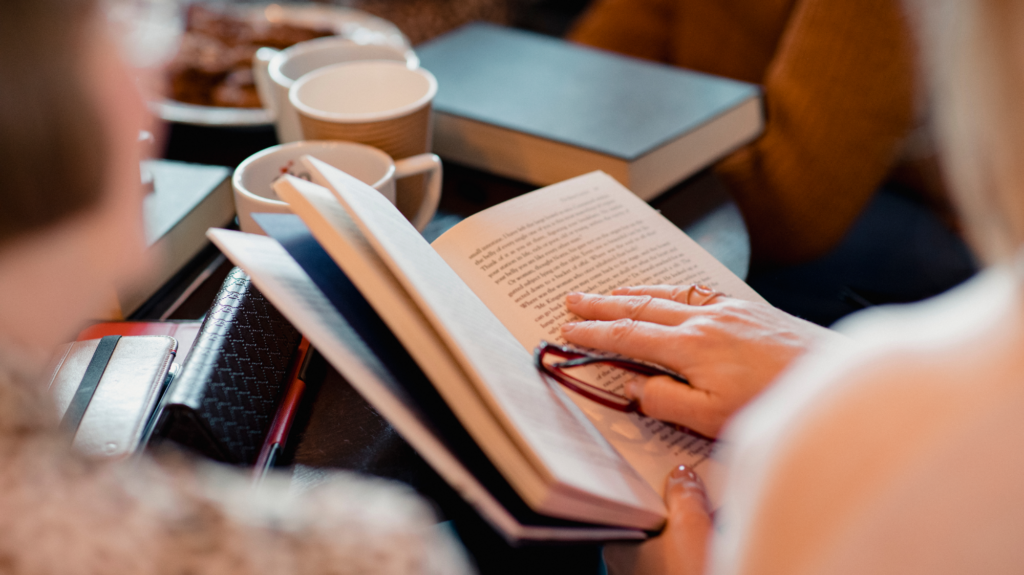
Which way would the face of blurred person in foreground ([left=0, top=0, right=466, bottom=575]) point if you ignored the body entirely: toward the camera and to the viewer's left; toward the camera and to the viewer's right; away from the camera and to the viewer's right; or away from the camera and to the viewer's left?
away from the camera and to the viewer's right

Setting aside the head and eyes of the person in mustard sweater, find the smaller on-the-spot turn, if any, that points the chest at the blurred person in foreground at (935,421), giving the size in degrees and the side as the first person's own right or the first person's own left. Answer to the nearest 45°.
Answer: approximately 90° to the first person's own left

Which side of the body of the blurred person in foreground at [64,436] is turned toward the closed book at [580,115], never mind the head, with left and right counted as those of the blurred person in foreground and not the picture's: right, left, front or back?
front

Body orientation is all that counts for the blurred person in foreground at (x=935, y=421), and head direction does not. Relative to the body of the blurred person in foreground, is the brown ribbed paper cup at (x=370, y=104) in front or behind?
in front

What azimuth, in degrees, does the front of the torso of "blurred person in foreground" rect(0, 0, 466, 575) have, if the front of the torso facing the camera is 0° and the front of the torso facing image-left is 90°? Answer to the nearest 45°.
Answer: approximately 225°

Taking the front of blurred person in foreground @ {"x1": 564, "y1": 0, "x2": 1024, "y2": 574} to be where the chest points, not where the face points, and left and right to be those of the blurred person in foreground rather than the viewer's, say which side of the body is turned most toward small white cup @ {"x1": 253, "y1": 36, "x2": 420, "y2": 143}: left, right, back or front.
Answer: front
